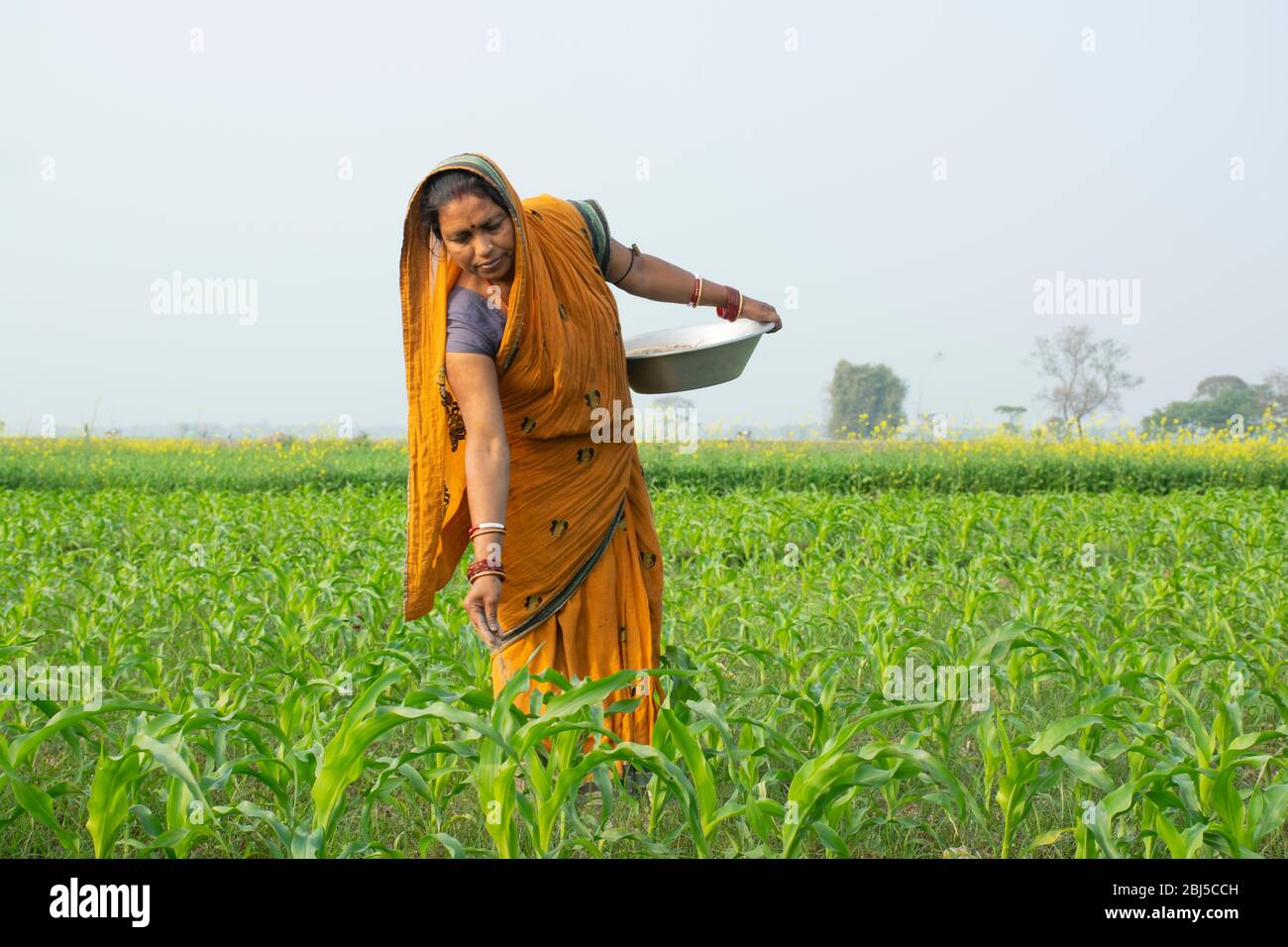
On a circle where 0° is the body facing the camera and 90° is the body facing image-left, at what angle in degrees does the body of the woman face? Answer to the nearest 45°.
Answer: approximately 0°
